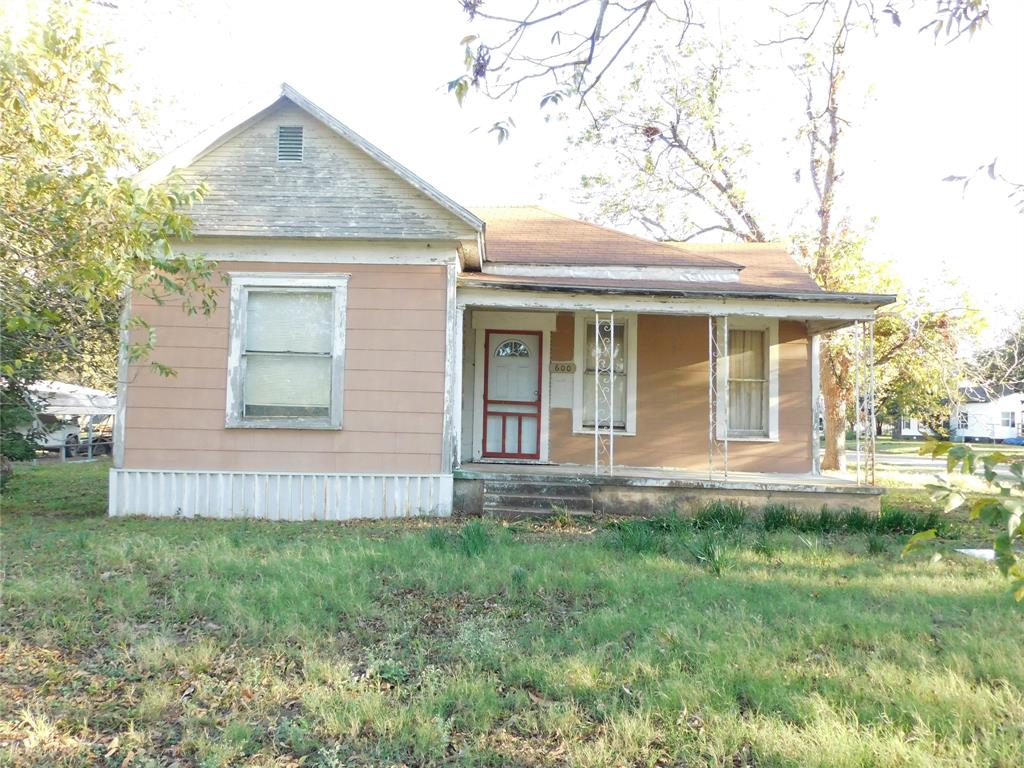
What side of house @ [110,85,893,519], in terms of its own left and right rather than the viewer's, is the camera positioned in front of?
front

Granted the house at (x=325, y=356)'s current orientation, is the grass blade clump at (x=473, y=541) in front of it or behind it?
in front

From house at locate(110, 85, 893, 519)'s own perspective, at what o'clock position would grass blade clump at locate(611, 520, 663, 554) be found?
The grass blade clump is roughly at 10 o'clock from the house.

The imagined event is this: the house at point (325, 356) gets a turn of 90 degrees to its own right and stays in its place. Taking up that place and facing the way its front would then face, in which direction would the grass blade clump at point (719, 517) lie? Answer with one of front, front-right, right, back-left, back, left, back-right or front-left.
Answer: back

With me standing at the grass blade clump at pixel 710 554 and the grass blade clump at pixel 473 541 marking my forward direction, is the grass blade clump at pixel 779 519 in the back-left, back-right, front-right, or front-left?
back-right

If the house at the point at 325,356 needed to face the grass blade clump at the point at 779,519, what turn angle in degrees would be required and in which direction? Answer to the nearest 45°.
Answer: approximately 90° to its left

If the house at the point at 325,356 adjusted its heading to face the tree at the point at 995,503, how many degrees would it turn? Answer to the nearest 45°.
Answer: approximately 45° to its left

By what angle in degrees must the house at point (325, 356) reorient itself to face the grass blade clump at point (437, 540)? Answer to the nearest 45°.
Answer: approximately 45° to its left

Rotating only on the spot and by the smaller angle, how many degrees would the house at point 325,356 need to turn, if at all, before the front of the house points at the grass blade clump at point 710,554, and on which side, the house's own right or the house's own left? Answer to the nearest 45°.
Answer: approximately 45° to the house's own left

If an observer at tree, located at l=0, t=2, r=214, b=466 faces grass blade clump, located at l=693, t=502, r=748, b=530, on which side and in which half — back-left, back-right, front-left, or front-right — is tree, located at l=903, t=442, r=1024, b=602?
front-right
